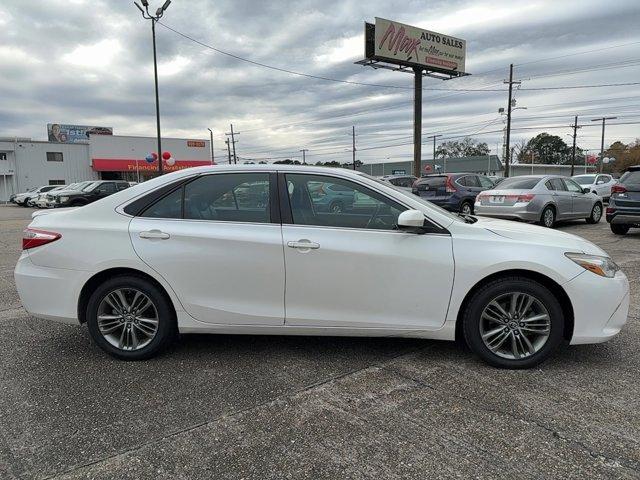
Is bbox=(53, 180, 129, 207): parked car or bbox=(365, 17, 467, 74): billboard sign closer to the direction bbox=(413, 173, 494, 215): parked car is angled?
the billboard sign

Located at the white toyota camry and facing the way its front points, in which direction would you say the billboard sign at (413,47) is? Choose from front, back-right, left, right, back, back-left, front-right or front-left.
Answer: left

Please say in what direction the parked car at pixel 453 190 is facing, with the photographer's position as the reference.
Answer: facing away from the viewer and to the right of the viewer

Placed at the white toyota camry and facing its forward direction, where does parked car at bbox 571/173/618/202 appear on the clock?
The parked car is roughly at 10 o'clock from the white toyota camry.

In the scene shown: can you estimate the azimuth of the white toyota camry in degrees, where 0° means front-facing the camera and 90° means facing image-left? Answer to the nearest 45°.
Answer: approximately 270°

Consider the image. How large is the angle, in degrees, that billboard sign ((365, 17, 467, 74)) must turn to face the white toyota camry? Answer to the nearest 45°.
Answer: approximately 45° to its right

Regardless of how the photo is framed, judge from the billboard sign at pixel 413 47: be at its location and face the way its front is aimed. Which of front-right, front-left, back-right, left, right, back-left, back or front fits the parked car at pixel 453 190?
front-right

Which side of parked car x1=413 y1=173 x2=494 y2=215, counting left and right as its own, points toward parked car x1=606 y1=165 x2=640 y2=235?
right

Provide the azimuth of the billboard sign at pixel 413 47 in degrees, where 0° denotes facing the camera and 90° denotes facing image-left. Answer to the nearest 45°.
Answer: approximately 315°

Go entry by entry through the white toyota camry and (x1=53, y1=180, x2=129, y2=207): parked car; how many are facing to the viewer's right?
1

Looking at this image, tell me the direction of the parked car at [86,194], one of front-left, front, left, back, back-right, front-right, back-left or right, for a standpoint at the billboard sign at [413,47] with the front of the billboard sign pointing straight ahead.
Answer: right

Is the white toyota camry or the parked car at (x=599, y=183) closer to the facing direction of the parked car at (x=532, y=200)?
the parked car
